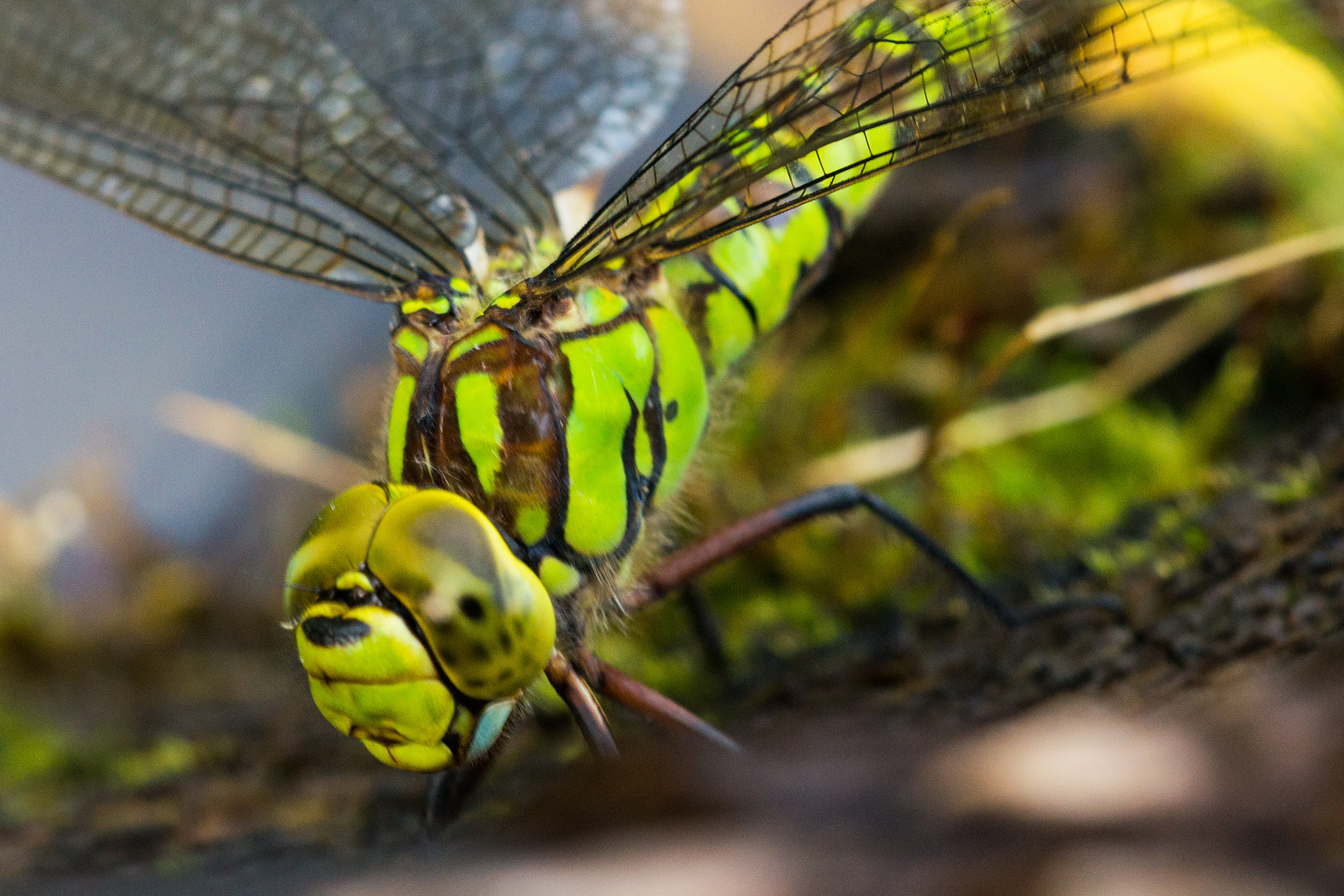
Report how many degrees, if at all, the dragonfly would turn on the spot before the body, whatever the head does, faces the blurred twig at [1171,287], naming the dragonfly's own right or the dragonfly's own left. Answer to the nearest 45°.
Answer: approximately 135° to the dragonfly's own left

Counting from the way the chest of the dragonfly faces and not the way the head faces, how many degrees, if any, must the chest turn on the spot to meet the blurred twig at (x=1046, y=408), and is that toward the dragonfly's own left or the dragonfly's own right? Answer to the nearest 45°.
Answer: approximately 180°

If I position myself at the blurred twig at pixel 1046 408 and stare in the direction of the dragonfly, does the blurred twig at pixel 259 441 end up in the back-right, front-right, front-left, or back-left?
front-right

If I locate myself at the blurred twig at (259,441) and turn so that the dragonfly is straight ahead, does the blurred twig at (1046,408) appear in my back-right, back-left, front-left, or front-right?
front-left

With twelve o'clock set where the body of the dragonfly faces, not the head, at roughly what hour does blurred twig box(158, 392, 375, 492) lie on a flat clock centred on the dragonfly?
The blurred twig is roughly at 3 o'clock from the dragonfly.

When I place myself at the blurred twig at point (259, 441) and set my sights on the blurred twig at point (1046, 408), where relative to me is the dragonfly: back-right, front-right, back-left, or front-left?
front-right

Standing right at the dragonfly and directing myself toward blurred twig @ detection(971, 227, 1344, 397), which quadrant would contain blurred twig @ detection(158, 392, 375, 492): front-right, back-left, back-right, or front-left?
back-left

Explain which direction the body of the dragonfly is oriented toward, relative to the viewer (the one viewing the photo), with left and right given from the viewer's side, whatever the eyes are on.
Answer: facing the viewer and to the left of the viewer
